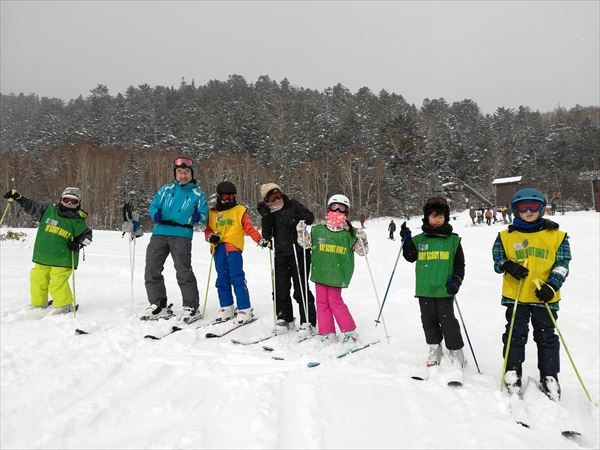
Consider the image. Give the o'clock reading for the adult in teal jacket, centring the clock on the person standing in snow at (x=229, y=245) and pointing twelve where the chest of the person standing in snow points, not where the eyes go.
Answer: The adult in teal jacket is roughly at 2 o'clock from the person standing in snow.

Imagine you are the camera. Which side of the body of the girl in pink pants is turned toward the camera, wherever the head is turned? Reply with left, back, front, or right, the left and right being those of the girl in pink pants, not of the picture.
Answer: front

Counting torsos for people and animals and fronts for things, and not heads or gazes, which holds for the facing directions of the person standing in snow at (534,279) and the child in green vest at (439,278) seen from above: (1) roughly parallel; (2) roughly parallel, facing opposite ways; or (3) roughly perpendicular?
roughly parallel

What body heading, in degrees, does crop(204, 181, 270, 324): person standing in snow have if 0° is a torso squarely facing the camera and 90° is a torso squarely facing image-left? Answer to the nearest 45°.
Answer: approximately 45°

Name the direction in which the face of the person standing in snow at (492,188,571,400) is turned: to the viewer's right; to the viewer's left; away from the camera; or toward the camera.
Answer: toward the camera

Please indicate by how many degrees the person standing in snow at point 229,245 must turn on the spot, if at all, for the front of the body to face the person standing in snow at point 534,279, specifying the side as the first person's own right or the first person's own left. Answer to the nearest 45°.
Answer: approximately 90° to the first person's own left

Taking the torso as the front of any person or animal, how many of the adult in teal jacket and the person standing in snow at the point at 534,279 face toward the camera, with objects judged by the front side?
2

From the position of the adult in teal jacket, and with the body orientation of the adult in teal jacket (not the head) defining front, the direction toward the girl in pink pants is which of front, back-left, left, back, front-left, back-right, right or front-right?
front-left

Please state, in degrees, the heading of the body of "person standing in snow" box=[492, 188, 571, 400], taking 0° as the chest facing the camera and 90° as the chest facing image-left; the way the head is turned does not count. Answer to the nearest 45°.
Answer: approximately 0°

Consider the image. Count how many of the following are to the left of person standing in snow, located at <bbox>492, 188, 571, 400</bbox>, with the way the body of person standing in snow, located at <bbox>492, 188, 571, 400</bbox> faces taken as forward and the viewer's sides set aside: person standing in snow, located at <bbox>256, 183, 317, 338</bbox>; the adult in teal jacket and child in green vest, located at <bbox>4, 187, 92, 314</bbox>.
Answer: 0

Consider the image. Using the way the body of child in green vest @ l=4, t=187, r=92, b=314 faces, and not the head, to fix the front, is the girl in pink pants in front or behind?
in front

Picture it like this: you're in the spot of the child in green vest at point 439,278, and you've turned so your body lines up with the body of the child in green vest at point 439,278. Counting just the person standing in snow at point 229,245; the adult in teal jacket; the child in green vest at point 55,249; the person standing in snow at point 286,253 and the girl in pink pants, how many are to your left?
0

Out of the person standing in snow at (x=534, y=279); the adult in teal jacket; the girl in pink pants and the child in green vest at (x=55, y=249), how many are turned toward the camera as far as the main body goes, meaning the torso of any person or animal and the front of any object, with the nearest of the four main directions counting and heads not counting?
4

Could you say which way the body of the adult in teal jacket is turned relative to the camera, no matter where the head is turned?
toward the camera

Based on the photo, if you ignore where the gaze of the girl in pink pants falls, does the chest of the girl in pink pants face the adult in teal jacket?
no

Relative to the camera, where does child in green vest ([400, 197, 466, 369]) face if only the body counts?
toward the camera
